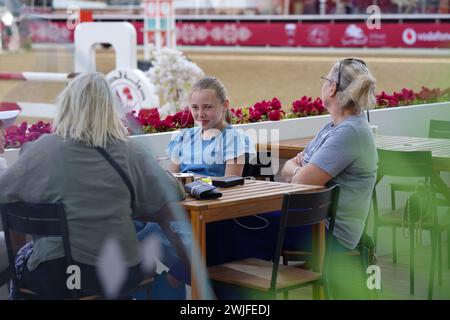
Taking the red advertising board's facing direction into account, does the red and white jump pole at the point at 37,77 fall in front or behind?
in front

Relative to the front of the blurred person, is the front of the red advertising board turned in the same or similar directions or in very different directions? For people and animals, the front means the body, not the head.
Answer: very different directions

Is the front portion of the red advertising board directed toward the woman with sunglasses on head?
yes

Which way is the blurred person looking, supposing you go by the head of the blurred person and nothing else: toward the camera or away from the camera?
away from the camera

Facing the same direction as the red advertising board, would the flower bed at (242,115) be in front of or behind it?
in front

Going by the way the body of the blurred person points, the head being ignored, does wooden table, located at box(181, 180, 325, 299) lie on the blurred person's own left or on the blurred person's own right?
on the blurred person's own right

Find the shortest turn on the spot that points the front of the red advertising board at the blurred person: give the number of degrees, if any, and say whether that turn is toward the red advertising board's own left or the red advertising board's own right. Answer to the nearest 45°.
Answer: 0° — it already faces them

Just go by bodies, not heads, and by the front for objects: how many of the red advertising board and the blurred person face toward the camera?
1

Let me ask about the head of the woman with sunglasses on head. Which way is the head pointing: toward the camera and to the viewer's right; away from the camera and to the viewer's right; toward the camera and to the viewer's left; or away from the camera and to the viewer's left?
away from the camera and to the viewer's left

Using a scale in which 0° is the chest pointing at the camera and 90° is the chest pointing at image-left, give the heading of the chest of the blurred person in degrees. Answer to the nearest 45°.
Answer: approximately 180°

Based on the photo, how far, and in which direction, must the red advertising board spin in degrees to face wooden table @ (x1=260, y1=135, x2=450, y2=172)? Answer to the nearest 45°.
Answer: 0° — it already faces it

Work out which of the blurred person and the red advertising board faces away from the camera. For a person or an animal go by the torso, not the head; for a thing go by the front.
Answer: the blurred person
